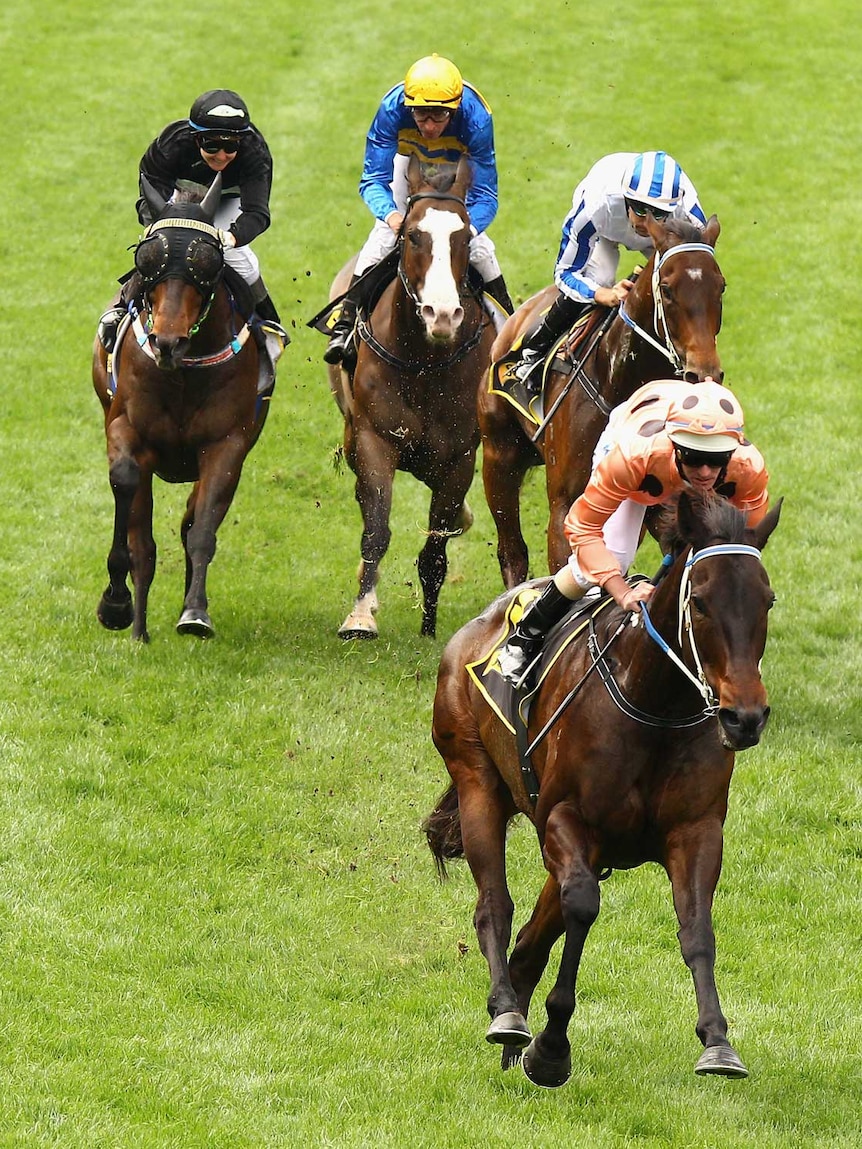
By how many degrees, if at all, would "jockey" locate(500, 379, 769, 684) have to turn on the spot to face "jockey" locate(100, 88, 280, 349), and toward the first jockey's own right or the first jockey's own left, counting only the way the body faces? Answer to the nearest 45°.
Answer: approximately 180°

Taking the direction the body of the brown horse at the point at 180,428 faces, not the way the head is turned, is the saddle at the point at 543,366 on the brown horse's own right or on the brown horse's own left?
on the brown horse's own left

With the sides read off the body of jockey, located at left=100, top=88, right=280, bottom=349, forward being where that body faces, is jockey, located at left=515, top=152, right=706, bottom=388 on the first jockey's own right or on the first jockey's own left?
on the first jockey's own left

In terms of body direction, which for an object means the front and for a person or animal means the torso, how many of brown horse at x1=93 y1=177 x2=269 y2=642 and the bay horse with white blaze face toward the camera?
2

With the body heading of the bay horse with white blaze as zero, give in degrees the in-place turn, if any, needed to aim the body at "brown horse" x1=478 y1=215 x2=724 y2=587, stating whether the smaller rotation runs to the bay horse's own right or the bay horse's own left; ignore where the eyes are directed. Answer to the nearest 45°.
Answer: approximately 45° to the bay horse's own left

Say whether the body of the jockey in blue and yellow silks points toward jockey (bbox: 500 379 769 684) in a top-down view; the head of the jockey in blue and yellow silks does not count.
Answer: yes
